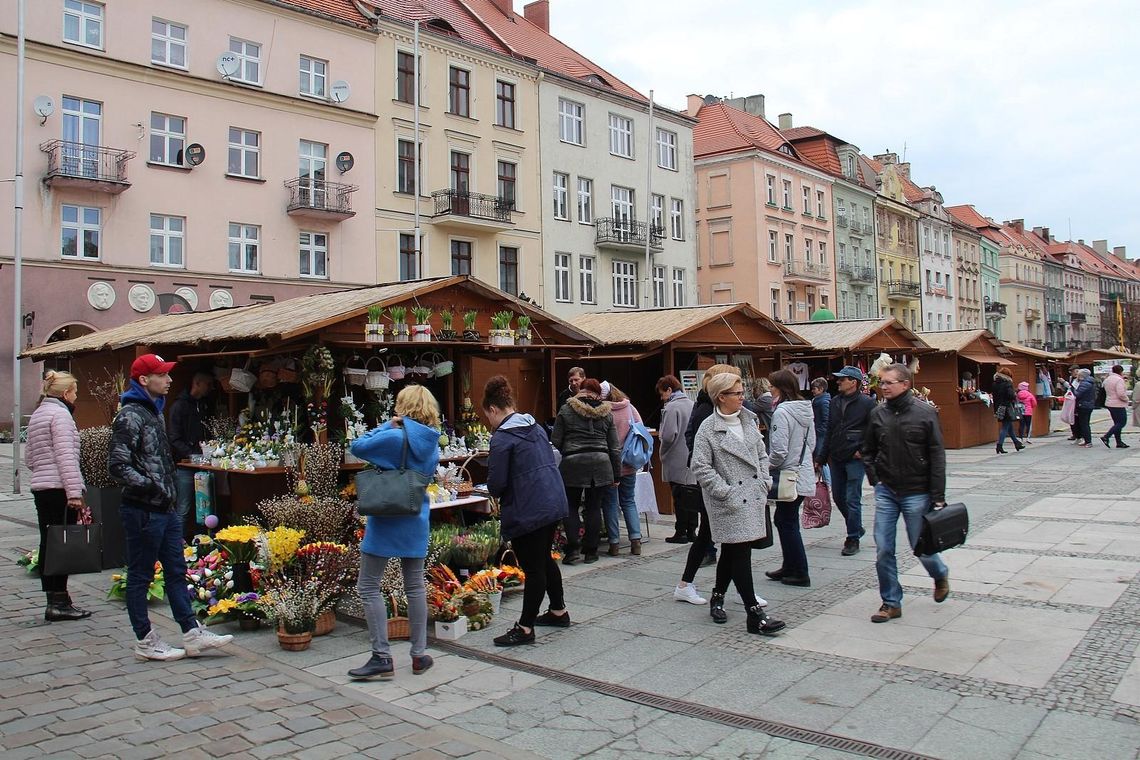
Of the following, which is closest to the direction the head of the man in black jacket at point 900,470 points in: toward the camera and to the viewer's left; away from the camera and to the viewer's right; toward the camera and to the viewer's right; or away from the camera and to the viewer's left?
toward the camera and to the viewer's left

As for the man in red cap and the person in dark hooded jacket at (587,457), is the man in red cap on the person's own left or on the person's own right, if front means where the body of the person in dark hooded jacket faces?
on the person's own left

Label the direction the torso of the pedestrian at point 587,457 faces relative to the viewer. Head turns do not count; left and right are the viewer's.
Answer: facing away from the viewer

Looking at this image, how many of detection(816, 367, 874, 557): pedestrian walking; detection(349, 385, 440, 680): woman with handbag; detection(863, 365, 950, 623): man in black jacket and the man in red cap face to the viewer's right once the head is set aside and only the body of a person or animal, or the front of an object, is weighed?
1

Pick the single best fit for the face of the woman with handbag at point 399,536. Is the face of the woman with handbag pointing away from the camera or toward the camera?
away from the camera

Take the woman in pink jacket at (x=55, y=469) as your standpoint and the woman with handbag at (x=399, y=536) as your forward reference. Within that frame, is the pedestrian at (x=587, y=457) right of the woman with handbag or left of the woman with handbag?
left

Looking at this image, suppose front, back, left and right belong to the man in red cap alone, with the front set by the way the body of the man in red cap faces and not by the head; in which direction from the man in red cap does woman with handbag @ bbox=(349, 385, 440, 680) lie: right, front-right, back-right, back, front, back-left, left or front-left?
front-right

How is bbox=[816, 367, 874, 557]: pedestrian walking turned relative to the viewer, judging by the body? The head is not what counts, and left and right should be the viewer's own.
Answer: facing the viewer and to the left of the viewer

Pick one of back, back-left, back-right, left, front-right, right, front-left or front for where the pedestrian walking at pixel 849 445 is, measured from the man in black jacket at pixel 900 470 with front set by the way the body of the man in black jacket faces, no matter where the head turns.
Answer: back-right

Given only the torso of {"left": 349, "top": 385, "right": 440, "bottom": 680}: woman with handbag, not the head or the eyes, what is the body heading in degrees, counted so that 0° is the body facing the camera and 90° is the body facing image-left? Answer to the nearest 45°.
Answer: approximately 135°

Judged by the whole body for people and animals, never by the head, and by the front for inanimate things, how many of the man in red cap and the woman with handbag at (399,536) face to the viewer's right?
1

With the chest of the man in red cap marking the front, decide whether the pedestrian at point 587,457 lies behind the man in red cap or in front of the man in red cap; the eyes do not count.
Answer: in front

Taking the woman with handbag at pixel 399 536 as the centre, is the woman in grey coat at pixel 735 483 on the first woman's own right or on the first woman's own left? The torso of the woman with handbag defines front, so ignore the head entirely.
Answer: on the first woman's own right

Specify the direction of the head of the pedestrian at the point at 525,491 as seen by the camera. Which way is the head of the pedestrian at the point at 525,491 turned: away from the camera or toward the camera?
away from the camera

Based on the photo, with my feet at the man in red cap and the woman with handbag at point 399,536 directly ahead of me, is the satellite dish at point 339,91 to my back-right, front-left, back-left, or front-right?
back-left

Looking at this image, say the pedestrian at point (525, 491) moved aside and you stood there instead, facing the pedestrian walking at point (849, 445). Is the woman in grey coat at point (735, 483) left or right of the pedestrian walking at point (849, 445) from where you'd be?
right
